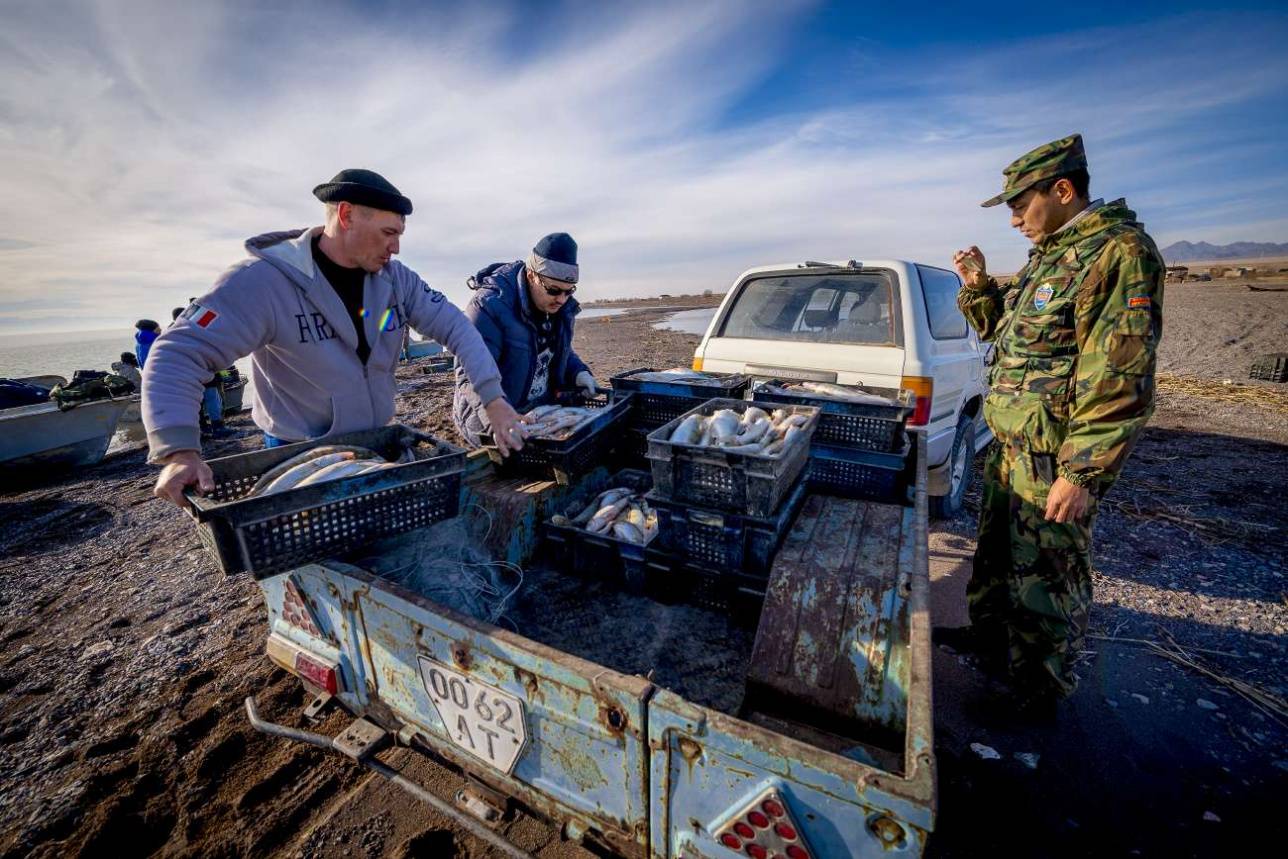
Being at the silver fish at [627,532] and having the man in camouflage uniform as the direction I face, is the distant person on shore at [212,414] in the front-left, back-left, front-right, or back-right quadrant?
back-left

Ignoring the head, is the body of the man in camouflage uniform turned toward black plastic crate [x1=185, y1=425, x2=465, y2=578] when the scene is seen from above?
yes

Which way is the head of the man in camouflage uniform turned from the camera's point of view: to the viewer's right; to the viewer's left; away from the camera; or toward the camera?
to the viewer's left

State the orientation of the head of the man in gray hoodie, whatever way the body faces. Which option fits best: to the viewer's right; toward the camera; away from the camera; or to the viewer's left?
to the viewer's right

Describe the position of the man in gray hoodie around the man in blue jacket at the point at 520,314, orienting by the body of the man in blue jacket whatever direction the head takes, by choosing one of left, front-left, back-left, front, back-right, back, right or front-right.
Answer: right

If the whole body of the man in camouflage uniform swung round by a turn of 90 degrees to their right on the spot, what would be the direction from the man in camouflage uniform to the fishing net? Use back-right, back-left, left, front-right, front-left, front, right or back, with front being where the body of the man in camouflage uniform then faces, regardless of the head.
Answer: left

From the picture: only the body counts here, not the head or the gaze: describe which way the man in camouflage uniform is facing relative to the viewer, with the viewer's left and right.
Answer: facing the viewer and to the left of the viewer

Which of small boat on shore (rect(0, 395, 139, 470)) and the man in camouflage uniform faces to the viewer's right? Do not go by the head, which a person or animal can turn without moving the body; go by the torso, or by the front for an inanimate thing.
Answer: the small boat on shore

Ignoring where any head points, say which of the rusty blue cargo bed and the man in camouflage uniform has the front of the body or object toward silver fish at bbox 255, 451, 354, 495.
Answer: the man in camouflage uniform

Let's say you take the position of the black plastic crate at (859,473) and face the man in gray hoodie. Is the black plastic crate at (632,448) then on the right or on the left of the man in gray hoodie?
right

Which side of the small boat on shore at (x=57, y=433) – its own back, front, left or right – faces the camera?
right

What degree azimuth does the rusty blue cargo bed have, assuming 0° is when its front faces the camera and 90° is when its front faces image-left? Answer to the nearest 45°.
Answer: approximately 225°
